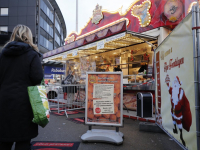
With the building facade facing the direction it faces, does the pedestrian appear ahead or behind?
ahead

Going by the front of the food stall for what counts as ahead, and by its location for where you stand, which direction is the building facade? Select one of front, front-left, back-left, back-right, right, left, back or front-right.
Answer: right

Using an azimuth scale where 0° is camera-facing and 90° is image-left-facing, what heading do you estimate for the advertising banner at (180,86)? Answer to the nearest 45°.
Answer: approximately 45°

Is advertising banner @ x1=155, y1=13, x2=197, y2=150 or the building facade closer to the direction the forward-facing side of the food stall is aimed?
the advertising banner

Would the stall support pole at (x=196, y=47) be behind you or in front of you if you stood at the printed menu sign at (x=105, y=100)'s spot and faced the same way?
in front

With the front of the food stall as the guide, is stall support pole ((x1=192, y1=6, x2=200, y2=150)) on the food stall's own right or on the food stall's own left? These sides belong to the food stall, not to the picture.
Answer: on the food stall's own left

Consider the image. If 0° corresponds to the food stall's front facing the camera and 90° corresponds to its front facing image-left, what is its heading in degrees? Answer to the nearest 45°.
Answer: approximately 45°

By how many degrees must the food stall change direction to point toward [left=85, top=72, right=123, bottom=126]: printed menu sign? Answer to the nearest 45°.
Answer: approximately 45° to its left
